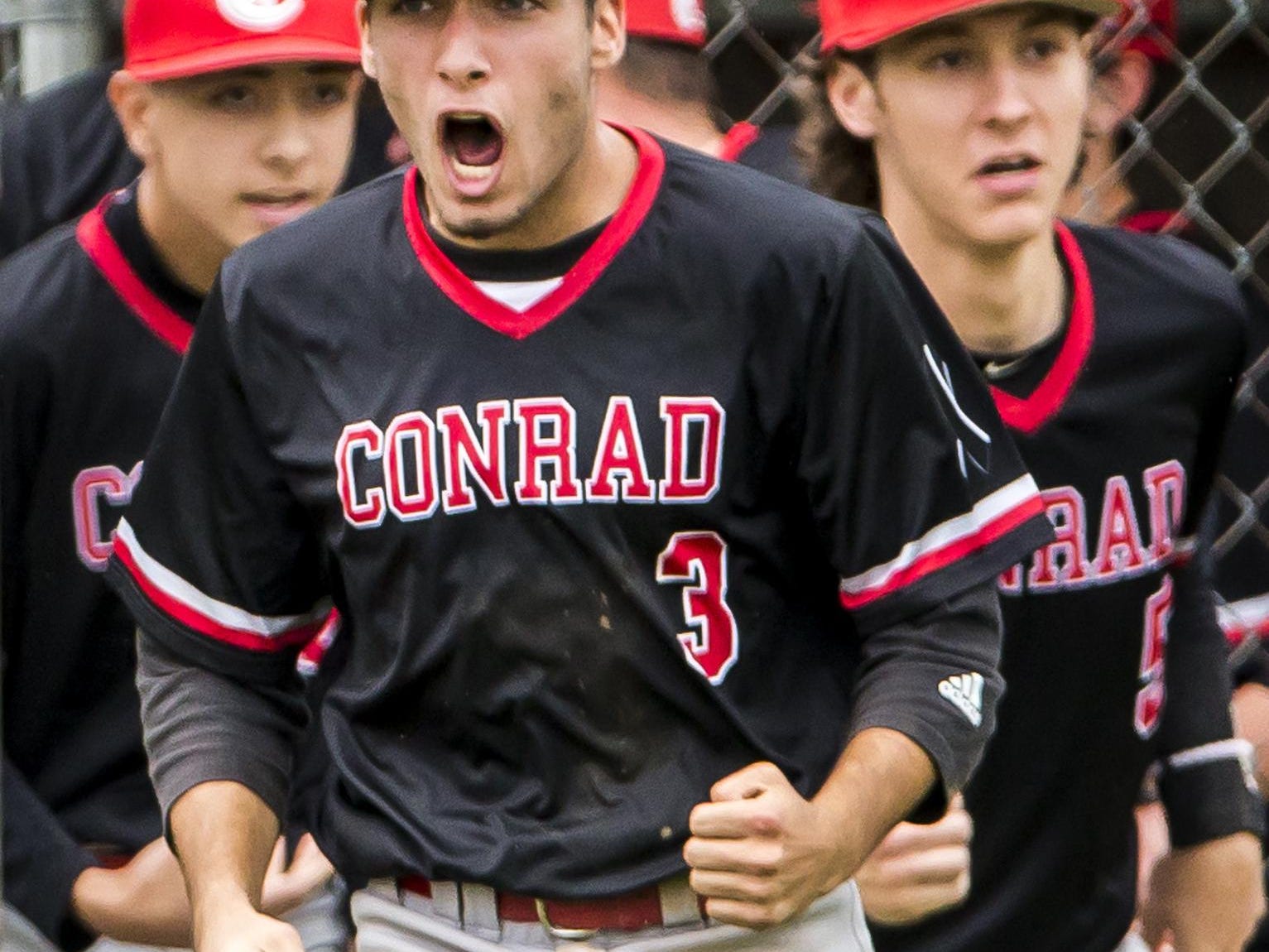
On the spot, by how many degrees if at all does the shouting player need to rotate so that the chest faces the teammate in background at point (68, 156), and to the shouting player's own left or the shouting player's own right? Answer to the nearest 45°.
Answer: approximately 135° to the shouting player's own right

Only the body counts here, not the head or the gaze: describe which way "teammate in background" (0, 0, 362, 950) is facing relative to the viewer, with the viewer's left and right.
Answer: facing the viewer and to the right of the viewer

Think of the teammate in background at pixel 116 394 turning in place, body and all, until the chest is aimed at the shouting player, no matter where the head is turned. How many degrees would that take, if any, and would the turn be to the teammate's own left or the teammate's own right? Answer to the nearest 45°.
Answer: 0° — they already face them

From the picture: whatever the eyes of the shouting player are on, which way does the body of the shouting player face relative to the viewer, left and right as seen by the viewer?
facing the viewer

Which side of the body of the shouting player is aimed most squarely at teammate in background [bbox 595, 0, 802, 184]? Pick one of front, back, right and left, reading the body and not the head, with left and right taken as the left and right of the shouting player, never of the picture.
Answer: back

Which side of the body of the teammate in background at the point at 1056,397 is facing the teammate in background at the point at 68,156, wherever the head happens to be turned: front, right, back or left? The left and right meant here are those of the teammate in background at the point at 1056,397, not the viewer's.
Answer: right

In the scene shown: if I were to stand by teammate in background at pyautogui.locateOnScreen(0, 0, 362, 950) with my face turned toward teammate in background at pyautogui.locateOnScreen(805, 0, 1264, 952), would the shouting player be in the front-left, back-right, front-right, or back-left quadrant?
front-right

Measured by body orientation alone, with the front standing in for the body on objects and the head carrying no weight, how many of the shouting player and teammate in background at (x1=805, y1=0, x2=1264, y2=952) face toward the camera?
2
